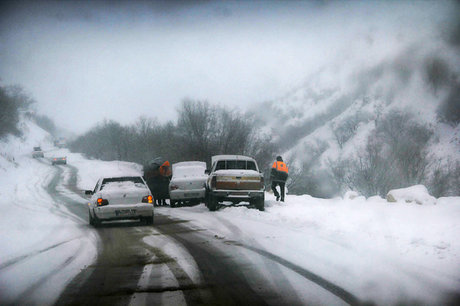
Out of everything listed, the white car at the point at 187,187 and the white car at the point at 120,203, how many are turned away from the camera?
2

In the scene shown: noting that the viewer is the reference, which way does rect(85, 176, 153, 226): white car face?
facing away from the viewer

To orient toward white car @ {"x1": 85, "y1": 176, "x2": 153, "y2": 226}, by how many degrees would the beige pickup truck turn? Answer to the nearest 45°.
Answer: approximately 135° to its left

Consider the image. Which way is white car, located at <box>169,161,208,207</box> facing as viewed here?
away from the camera

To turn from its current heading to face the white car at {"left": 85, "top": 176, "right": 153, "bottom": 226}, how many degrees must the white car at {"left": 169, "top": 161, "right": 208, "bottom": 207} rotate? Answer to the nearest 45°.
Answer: approximately 180°

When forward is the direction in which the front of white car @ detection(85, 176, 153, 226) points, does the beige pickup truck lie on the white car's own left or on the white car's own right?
on the white car's own right

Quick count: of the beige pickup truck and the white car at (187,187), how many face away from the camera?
2

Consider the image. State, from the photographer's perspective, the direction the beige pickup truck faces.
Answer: facing away from the viewer
